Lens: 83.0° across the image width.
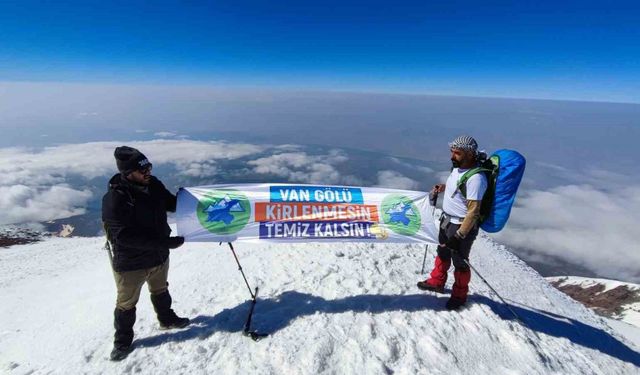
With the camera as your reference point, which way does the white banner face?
facing the viewer

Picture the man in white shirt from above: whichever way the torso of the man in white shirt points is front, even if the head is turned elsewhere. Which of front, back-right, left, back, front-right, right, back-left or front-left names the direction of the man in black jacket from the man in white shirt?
front

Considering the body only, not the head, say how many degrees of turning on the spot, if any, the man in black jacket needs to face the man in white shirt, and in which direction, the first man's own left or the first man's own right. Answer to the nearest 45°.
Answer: approximately 45° to the first man's own left

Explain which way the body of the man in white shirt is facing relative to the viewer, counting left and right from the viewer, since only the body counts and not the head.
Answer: facing the viewer and to the left of the viewer

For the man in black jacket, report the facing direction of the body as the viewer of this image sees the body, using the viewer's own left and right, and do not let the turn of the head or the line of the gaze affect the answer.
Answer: facing the viewer and to the right of the viewer

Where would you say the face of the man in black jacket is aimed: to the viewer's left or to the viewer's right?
to the viewer's right
